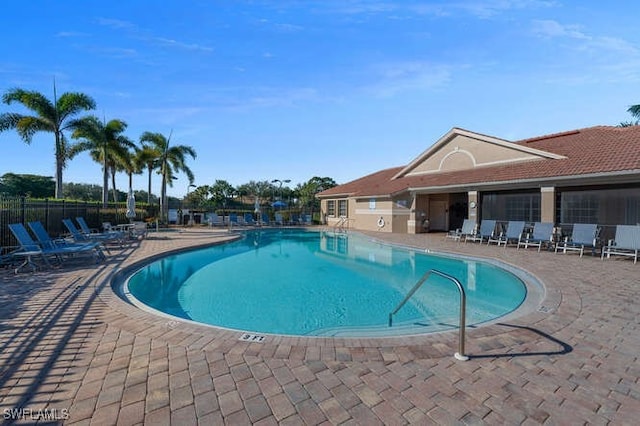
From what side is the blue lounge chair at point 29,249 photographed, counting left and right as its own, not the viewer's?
right

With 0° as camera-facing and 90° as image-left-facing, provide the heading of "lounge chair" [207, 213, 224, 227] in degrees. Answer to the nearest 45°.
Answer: approximately 315°

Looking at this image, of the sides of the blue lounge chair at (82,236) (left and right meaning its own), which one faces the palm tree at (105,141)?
left

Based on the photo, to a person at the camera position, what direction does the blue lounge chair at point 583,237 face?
facing the viewer and to the left of the viewer

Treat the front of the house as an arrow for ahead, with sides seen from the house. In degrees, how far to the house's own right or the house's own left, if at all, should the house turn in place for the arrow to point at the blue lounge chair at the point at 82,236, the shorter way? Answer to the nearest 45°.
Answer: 0° — it already faces it

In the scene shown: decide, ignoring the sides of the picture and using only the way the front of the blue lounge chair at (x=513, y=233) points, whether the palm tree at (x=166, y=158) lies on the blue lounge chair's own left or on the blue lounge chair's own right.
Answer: on the blue lounge chair's own right

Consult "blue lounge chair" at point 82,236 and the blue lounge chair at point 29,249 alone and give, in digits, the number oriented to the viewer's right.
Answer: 2

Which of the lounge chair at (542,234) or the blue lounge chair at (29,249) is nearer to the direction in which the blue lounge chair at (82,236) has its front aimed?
the lounge chair

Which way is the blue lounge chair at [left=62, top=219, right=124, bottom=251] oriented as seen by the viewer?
to the viewer's right

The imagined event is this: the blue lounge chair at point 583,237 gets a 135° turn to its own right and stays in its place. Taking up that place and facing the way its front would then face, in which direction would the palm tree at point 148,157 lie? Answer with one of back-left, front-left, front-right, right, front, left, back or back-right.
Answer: left

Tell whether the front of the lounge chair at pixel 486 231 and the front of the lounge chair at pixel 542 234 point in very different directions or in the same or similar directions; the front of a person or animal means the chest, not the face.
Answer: same or similar directions

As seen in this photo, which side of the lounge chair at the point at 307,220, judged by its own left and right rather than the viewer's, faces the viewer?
front

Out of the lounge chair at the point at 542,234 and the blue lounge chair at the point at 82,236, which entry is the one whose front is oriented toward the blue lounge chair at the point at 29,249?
the lounge chair
